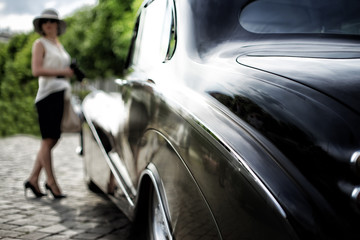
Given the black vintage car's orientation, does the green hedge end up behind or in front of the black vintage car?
in front

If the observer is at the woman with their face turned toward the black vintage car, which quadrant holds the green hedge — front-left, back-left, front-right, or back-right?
back-left

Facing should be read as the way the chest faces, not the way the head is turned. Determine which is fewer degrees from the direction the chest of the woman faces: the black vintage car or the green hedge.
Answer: the black vintage car

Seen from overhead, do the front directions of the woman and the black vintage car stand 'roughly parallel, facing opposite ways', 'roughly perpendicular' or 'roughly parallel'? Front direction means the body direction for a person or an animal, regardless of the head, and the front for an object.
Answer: roughly parallel, facing opposite ways

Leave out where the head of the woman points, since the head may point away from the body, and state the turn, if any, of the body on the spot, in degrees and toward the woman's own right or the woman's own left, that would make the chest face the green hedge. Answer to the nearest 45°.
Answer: approximately 135° to the woman's own left

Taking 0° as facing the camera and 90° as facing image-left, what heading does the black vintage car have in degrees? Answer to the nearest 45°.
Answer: approximately 135°

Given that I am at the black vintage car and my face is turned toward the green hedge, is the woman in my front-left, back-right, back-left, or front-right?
front-left

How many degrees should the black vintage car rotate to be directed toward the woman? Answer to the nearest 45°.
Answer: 0° — it already faces them
